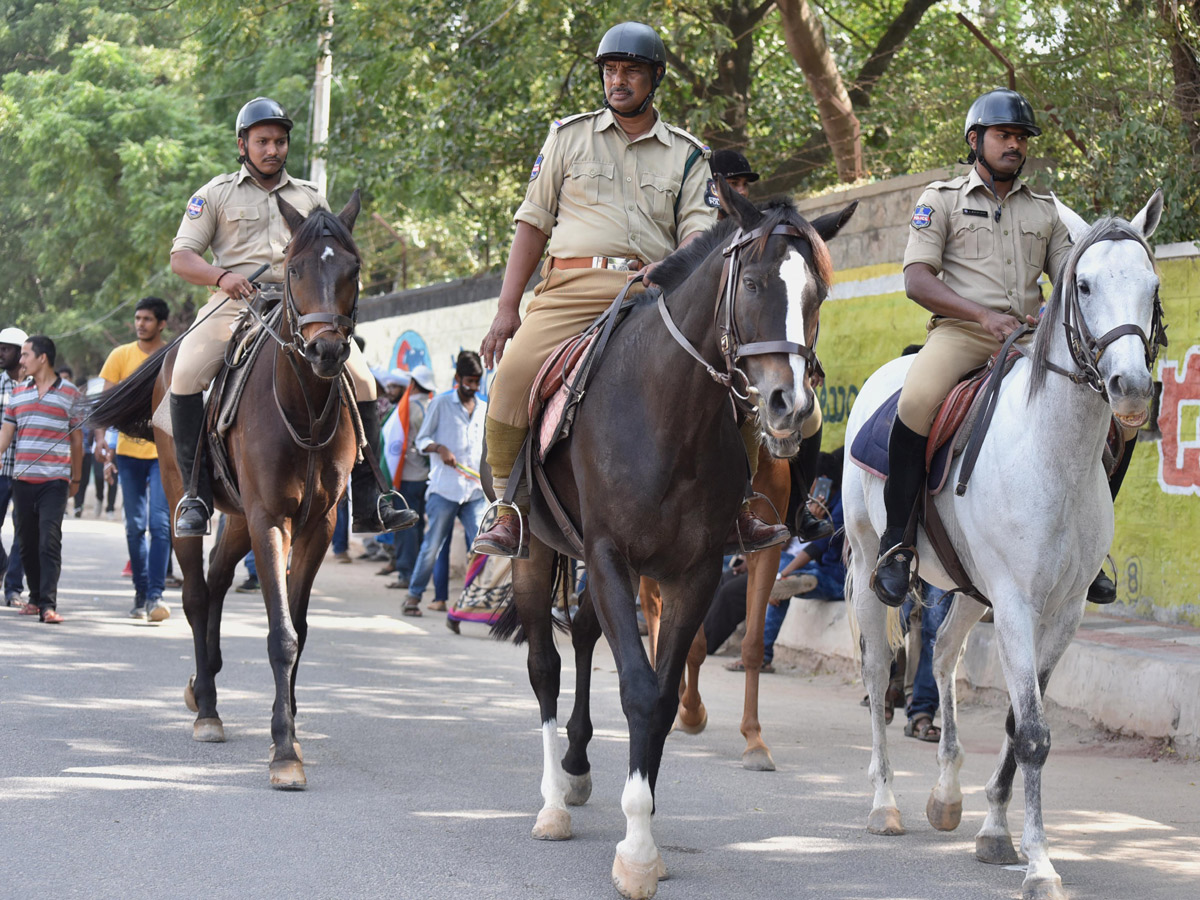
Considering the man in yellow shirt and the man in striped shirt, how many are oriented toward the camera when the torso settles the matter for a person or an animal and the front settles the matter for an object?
2

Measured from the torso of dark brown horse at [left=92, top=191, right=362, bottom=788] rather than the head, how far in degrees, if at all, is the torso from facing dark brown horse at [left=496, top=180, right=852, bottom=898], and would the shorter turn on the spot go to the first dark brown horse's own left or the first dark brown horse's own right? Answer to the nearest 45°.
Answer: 0° — it already faces it

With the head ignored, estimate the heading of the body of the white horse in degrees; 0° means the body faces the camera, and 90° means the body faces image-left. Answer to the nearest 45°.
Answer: approximately 315°

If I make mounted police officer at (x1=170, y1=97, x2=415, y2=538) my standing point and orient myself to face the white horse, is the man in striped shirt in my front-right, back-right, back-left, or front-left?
back-left

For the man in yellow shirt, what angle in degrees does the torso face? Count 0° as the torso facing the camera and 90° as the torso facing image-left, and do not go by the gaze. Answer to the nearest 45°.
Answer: approximately 0°

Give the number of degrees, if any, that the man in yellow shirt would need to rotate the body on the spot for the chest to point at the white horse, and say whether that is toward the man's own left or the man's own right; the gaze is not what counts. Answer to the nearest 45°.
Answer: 0° — they already face it

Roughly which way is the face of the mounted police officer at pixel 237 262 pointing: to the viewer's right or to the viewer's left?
to the viewer's right

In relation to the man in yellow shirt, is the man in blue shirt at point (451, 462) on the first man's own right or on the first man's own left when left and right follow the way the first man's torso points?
on the first man's own left
